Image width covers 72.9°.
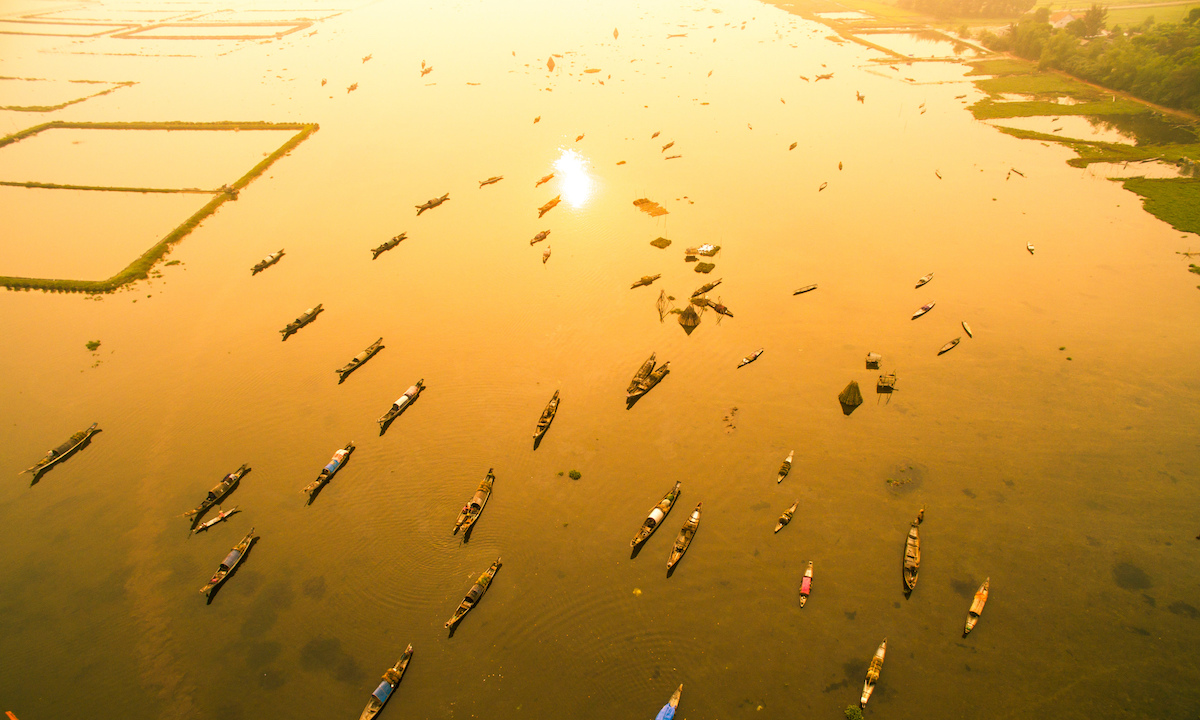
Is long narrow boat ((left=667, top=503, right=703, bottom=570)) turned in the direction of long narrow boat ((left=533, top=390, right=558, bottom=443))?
no

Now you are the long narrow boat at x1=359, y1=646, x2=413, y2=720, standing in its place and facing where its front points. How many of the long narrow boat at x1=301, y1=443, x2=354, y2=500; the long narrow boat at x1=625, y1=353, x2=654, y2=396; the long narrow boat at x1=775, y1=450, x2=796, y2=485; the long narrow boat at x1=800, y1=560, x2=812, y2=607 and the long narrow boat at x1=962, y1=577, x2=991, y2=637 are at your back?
0

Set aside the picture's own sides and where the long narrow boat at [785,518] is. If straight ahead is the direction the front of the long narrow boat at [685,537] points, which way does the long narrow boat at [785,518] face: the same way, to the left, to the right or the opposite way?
the same way

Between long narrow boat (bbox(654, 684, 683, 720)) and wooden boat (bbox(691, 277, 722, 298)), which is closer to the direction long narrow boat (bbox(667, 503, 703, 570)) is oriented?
the wooden boat

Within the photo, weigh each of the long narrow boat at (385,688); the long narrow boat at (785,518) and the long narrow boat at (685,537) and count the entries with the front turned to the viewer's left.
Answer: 0

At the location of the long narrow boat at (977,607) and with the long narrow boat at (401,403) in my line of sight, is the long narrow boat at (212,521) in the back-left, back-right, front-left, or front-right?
front-left

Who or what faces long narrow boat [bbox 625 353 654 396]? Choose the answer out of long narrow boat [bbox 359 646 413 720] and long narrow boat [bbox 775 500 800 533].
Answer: long narrow boat [bbox 359 646 413 720]

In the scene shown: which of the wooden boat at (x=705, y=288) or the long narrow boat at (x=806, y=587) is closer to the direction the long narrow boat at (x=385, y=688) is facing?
the wooden boat

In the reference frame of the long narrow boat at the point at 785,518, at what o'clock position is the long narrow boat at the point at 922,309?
the long narrow boat at the point at 922,309 is roughly at 11 o'clock from the long narrow boat at the point at 785,518.

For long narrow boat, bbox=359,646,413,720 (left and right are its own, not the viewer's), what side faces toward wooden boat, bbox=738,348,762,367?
front

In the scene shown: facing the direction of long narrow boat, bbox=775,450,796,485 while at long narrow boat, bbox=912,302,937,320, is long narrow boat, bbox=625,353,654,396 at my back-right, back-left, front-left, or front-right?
front-right

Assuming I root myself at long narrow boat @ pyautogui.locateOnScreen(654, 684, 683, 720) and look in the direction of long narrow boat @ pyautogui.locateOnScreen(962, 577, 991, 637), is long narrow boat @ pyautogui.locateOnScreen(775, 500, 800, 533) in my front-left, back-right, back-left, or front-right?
front-left
